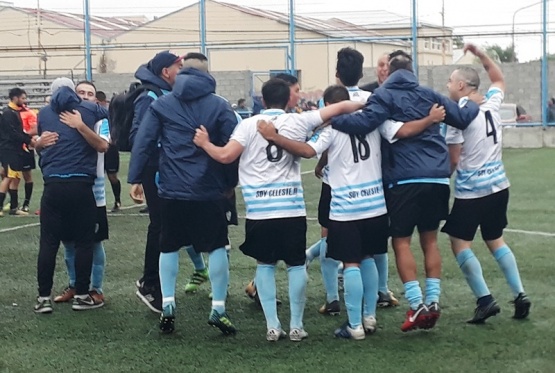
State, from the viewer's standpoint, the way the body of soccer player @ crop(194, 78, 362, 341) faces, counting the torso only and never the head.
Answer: away from the camera

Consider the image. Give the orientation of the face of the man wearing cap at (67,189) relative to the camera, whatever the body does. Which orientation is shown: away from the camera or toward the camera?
away from the camera

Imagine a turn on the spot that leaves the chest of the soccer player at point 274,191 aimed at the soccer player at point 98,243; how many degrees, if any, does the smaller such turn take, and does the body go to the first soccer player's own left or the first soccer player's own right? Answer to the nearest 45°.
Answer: approximately 45° to the first soccer player's own left

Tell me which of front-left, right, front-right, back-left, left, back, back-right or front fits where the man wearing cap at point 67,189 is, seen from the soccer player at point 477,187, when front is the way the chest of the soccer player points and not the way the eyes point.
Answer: front-left

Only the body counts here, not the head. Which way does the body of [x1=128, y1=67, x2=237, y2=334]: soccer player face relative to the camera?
away from the camera

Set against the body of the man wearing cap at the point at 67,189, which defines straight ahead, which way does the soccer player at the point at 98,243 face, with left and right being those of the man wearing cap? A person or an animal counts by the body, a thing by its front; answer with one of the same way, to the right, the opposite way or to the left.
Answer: the opposite way

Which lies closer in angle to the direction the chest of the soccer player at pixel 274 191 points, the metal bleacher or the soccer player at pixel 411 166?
the metal bleacher

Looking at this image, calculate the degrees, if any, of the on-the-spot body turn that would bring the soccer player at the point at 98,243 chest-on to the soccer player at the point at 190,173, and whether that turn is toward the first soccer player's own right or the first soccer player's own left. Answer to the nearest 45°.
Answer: approximately 45° to the first soccer player's own left

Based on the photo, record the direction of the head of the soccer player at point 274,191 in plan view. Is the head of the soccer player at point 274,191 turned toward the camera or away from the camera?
away from the camera

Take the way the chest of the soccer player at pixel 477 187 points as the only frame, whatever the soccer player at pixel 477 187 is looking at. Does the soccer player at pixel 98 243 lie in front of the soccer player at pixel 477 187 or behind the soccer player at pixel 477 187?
in front

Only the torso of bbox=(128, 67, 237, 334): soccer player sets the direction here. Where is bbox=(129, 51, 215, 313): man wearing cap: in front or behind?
in front

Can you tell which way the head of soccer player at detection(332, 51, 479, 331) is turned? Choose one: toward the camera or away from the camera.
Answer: away from the camera

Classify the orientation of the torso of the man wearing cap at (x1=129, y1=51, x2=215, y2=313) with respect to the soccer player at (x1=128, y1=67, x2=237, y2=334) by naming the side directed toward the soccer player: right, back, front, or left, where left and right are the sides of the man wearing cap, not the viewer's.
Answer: right

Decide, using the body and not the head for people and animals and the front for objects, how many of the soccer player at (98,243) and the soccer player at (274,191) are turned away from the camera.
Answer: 1

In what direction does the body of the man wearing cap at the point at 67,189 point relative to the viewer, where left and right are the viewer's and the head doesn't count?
facing away from the viewer
